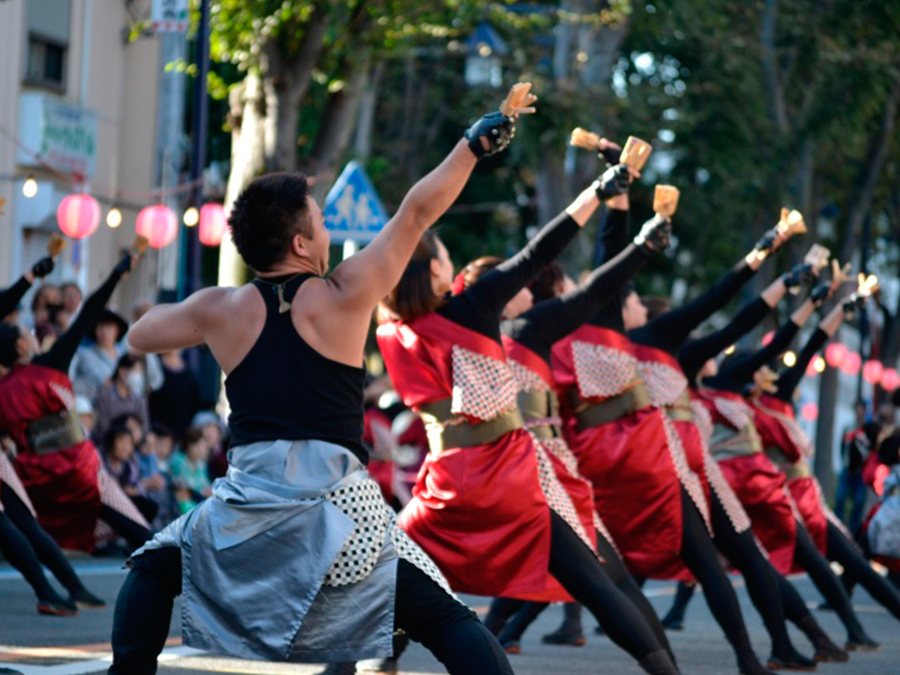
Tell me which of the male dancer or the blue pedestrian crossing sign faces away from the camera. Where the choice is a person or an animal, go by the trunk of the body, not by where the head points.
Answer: the male dancer

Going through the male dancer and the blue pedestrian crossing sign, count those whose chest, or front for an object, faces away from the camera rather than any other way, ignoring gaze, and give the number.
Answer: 1

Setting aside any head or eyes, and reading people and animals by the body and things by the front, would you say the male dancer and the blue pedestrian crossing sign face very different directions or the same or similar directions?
very different directions

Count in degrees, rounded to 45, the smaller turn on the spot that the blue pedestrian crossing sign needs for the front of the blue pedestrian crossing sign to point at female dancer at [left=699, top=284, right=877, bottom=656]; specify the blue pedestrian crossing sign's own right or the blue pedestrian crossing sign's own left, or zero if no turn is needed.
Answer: approximately 45° to the blue pedestrian crossing sign's own left

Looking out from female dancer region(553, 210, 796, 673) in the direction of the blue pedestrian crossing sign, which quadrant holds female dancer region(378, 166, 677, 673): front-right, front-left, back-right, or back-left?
back-left

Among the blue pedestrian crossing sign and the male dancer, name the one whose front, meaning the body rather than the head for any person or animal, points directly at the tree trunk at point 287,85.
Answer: the male dancer

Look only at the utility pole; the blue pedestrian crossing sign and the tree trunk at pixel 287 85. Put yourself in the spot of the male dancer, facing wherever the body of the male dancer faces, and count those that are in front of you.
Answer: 3

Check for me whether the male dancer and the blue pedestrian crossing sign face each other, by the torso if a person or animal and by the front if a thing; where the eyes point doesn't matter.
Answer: yes

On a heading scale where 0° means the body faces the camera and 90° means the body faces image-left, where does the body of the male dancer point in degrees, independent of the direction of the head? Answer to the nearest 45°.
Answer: approximately 180°
